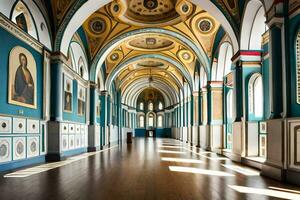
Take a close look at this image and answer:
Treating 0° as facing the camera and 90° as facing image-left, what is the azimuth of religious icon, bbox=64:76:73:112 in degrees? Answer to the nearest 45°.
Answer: approximately 315°

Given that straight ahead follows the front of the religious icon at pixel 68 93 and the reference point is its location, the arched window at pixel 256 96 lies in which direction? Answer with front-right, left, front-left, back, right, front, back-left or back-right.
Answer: front

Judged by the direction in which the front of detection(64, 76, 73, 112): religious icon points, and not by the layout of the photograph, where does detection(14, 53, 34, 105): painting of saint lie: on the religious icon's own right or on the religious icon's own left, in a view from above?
on the religious icon's own right

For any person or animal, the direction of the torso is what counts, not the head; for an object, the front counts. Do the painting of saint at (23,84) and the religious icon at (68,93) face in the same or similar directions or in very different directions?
same or similar directions

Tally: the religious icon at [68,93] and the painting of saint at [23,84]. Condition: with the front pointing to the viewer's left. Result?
0

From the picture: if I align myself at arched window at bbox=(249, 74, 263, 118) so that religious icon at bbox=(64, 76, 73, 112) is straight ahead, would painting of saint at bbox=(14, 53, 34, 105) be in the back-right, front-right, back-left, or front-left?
front-left

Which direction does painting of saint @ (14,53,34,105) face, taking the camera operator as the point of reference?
facing the viewer and to the right of the viewer

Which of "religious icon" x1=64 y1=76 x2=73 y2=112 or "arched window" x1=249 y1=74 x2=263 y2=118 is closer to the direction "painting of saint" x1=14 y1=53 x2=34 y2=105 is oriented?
the arched window

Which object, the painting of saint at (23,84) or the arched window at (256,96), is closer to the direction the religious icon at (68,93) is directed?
the arched window

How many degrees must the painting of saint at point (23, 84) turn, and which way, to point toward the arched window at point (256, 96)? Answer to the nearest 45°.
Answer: approximately 45° to its left

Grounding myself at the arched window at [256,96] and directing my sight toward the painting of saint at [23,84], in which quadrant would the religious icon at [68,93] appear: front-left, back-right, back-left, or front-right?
front-right
